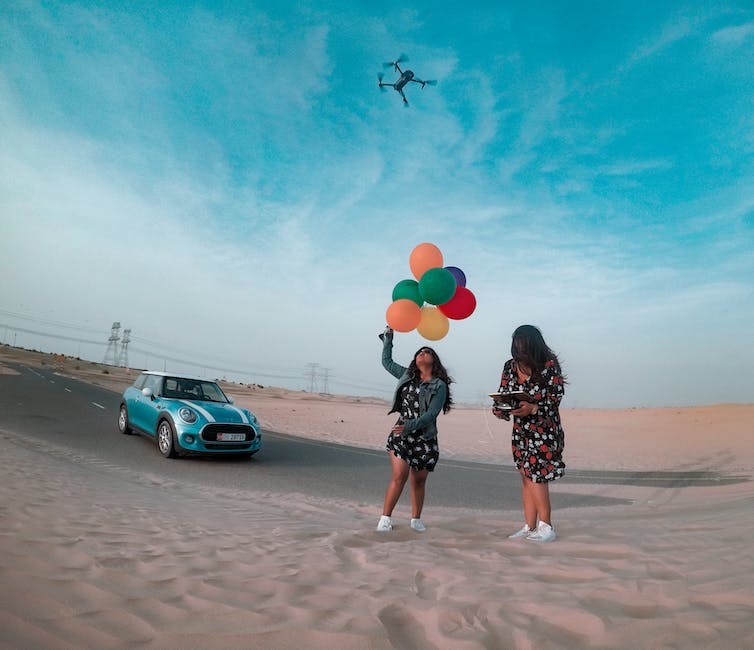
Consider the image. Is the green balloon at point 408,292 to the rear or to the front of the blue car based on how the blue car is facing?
to the front

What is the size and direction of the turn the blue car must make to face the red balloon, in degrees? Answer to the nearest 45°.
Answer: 0° — it already faces it

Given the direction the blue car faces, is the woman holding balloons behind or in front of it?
in front

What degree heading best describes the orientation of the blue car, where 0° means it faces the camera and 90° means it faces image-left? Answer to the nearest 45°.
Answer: approximately 315°

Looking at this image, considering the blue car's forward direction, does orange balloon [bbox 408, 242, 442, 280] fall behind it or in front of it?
in front
